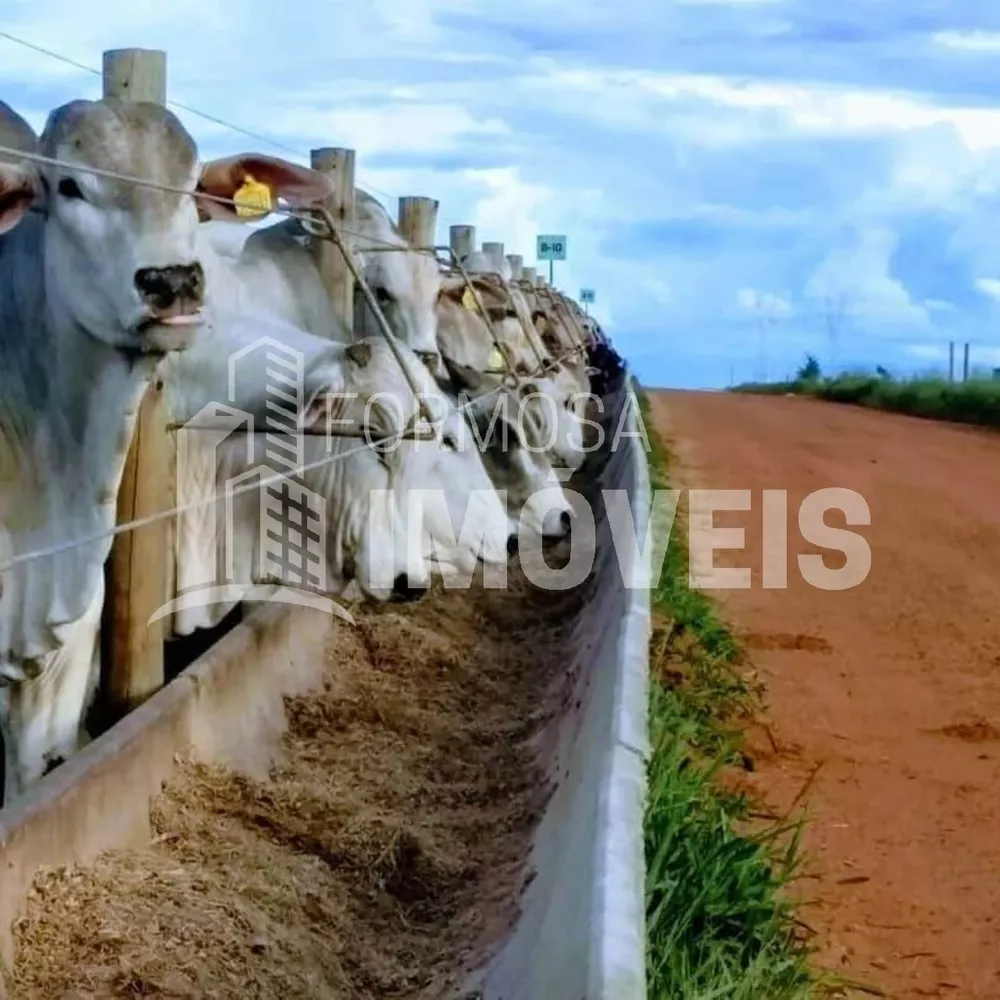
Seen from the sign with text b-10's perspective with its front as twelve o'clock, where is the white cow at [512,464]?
The white cow is roughly at 12 o'clock from the sign with text b-10.

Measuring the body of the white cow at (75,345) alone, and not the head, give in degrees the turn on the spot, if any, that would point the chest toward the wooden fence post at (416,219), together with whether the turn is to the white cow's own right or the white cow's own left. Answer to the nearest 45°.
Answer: approximately 135° to the white cow's own left

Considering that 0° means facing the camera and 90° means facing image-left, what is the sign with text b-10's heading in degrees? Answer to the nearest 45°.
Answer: approximately 0°

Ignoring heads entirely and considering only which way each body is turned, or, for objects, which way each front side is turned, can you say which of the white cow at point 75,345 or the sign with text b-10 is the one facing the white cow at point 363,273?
the sign with text b-10

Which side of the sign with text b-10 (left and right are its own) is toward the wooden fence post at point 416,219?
front

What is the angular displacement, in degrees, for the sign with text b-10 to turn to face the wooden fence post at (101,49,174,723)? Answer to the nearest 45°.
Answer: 0° — it already faces it

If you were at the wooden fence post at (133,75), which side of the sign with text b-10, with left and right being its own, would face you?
front

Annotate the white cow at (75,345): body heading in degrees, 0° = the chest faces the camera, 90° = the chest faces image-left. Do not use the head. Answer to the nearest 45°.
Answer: approximately 315°

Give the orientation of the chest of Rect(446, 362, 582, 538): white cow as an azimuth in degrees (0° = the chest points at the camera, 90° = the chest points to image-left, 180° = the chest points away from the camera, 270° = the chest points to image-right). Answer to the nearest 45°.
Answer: approximately 315°

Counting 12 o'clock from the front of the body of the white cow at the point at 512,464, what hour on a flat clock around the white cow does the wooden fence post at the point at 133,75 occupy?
The wooden fence post is roughly at 2 o'clock from the white cow.
